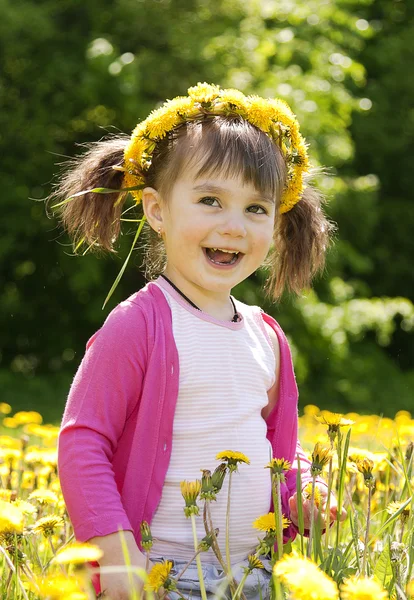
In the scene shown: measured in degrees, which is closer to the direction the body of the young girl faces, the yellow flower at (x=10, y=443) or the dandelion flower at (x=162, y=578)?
the dandelion flower

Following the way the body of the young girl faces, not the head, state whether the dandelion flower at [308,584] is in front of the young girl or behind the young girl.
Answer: in front

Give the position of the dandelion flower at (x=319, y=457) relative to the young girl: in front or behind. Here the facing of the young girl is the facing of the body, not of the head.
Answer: in front

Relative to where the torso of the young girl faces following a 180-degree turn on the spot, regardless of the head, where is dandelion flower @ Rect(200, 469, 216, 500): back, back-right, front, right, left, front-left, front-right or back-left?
back-left

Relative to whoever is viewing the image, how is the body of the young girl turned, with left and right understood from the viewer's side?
facing the viewer and to the right of the viewer

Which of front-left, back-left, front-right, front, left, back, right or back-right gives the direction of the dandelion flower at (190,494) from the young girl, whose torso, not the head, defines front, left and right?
front-right
